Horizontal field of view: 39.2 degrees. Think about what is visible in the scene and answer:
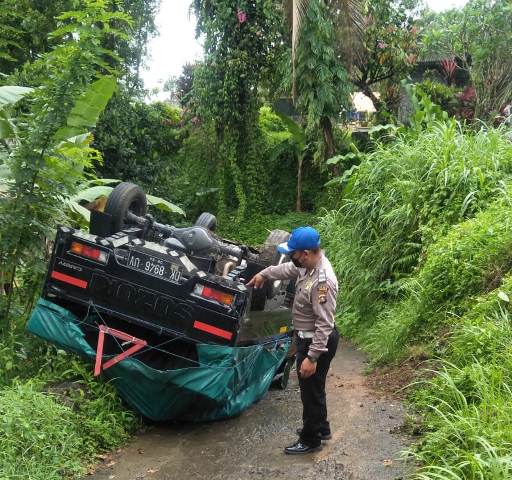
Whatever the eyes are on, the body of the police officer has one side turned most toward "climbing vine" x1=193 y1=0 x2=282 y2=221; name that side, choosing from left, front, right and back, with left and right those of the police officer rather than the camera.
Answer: right

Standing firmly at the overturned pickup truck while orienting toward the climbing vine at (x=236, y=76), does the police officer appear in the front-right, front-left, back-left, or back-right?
back-right

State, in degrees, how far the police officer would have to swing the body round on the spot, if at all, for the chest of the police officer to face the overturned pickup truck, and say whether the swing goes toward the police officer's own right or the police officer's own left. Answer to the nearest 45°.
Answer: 0° — they already face it

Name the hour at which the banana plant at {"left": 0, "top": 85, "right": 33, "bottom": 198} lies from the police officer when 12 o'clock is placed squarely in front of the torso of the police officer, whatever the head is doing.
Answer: The banana plant is roughly at 1 o'clock from the police officer.

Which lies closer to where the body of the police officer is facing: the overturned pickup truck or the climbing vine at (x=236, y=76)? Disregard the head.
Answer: the overturned pickup truck

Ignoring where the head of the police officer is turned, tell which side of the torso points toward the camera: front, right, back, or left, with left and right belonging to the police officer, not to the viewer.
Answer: left
